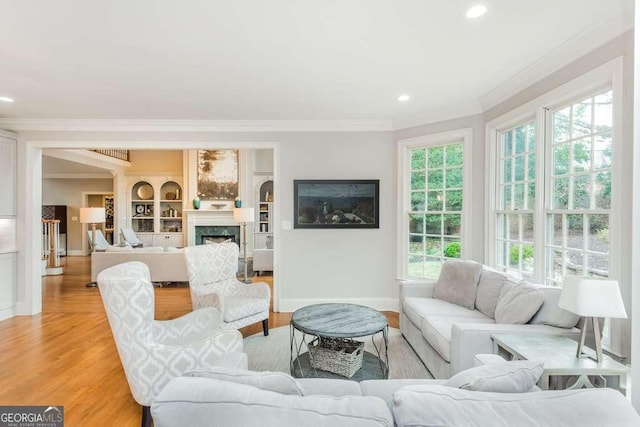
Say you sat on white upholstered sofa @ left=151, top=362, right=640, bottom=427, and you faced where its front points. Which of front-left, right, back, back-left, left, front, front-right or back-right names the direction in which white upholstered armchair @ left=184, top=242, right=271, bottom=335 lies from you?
front-left

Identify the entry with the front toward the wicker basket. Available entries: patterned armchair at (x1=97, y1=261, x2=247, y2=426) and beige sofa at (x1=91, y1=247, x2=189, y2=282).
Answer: the patterned armchair

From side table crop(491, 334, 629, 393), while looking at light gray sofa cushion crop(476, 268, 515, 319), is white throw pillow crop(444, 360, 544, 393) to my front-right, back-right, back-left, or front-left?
back-left

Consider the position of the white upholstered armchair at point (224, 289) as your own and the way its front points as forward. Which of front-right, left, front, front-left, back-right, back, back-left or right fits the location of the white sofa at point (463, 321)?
front

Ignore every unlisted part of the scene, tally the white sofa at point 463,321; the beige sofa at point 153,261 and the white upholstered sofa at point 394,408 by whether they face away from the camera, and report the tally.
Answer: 2

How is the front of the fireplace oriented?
toward the camera

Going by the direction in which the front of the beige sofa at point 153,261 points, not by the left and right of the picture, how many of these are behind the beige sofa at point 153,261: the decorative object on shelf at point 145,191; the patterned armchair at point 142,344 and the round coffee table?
2

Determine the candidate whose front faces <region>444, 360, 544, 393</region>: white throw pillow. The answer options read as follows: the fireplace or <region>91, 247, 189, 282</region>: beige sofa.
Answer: the fireplace

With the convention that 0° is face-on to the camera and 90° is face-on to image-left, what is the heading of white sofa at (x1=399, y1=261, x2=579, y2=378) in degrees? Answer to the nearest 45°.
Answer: approximately 45°

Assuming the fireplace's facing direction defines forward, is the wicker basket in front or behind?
in front

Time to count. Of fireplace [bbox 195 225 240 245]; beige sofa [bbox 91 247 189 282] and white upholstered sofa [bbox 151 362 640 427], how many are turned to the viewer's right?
0

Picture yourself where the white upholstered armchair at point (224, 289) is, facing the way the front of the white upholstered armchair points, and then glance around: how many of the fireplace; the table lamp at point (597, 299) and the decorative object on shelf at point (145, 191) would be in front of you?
1

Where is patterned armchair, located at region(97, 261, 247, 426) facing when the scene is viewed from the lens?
facing to the right of the viewer

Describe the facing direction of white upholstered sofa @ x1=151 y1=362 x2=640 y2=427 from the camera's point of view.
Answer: facing away from the viewer

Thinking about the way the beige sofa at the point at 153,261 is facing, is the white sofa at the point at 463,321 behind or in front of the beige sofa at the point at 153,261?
behind

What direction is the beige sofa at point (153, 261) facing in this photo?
away from the camera

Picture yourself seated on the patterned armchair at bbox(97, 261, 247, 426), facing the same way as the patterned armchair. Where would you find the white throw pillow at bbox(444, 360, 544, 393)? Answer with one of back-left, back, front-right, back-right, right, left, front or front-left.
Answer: front-right

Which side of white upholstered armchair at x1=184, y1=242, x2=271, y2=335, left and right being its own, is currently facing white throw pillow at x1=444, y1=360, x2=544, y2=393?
front

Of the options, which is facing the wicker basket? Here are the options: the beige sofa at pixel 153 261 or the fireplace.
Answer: the fireplace

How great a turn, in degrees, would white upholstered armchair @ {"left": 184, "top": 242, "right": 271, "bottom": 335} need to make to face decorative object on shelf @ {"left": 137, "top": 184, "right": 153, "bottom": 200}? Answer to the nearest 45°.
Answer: approximately 135° to its left

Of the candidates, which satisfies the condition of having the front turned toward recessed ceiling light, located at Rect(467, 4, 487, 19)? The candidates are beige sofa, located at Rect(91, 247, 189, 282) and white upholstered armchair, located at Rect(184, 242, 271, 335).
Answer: the white upholstered armchair

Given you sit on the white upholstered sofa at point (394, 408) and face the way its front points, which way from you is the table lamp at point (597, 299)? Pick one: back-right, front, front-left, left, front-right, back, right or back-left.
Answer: front-right

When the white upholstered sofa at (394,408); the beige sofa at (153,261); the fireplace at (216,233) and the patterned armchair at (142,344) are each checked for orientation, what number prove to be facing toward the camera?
1

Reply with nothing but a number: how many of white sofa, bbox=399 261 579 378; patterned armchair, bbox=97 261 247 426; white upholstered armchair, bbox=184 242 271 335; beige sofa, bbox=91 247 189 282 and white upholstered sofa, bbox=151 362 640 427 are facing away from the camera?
2
